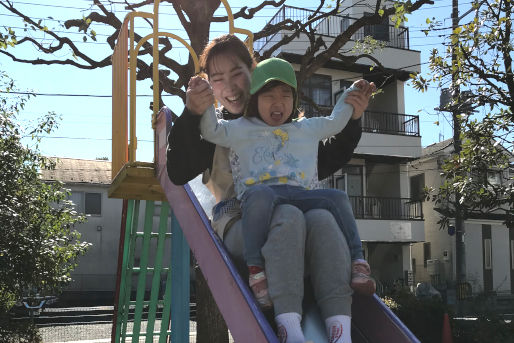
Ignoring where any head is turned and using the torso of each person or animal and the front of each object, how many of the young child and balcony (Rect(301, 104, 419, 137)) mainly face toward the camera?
2

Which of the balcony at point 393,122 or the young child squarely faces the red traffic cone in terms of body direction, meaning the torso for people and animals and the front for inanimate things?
the balcony

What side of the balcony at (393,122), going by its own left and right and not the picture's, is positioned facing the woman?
front

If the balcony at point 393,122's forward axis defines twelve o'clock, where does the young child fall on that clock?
The young child is roughly at 12 o'clock from the balcony.

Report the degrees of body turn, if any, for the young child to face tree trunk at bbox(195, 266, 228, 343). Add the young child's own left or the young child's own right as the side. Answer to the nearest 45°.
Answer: approximately 180°

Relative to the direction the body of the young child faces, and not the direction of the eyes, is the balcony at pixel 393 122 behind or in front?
behind

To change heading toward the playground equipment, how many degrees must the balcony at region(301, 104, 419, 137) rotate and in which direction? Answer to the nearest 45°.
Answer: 0° — it already faces it

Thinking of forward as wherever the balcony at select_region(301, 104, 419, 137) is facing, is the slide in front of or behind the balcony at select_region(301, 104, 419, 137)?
in front
